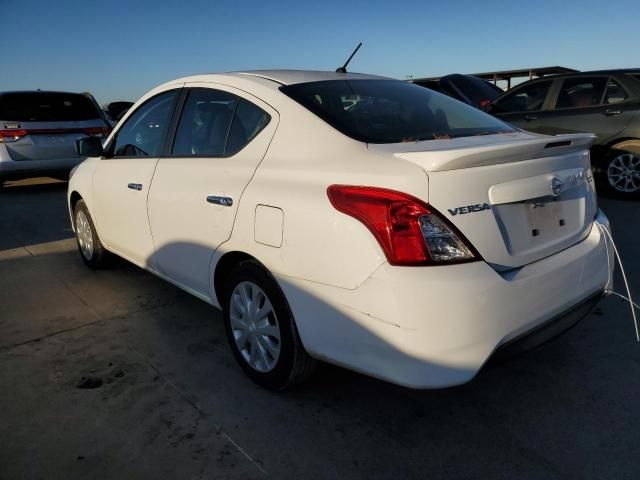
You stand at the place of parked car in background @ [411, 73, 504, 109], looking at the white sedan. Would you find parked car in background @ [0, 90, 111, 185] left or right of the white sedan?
right

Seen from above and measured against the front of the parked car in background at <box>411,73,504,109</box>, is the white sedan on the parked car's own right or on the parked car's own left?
on the parked car's own left

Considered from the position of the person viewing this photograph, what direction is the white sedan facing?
facing away from the viewer and to the left of the viewer

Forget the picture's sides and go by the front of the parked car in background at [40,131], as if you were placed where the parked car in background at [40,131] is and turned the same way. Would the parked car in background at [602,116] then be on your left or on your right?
on your right

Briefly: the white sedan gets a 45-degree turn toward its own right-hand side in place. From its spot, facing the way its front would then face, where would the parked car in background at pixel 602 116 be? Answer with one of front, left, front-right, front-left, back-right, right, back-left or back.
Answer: front-right

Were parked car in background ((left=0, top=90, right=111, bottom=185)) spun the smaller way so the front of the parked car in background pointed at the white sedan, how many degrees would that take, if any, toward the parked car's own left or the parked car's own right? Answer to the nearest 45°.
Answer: approximately 180°

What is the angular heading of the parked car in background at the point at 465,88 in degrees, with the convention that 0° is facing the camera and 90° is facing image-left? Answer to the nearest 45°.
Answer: approximately 135°

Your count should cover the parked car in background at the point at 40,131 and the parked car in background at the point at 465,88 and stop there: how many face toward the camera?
0

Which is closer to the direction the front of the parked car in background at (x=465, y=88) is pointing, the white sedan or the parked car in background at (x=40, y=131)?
the parked car in background

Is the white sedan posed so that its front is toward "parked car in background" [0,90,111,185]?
yes

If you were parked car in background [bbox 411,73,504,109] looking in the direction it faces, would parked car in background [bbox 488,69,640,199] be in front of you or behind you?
behind

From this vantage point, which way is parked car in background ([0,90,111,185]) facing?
away from the camera
